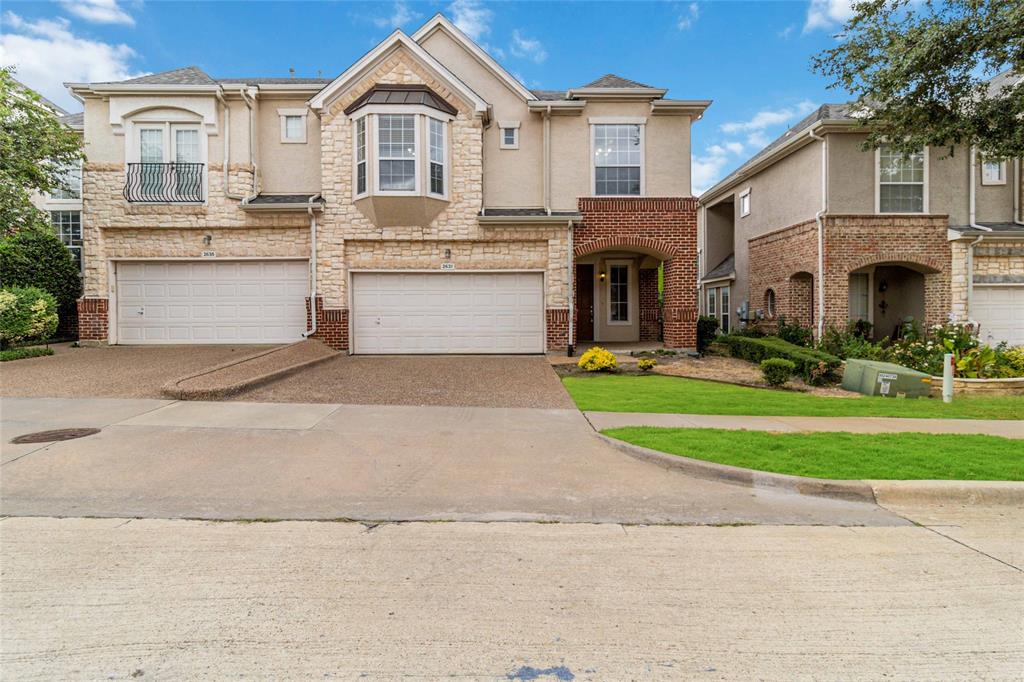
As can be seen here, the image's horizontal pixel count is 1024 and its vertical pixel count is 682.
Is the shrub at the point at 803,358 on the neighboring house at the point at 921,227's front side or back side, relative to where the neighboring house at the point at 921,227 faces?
on the front side

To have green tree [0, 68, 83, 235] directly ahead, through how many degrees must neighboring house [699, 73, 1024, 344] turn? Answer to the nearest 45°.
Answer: approximately 45° to its right

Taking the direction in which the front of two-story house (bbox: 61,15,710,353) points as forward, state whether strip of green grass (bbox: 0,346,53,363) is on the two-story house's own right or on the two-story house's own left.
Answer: on the two-story house's own right

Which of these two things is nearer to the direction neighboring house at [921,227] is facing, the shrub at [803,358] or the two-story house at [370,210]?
the shrub

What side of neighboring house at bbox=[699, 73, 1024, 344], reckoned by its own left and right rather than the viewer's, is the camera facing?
front

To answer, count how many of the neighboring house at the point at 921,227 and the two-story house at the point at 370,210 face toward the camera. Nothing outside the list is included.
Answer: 2

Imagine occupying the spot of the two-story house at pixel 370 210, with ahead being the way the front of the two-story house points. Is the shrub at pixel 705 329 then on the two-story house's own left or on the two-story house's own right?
on the two-story house's own left

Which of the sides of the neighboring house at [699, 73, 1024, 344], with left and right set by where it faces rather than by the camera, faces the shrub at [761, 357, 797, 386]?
front

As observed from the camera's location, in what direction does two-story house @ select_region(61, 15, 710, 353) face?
facing the viewer

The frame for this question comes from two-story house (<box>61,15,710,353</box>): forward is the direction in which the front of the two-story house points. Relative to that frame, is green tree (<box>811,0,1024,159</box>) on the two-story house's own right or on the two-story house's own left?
on the two-story house's own left
